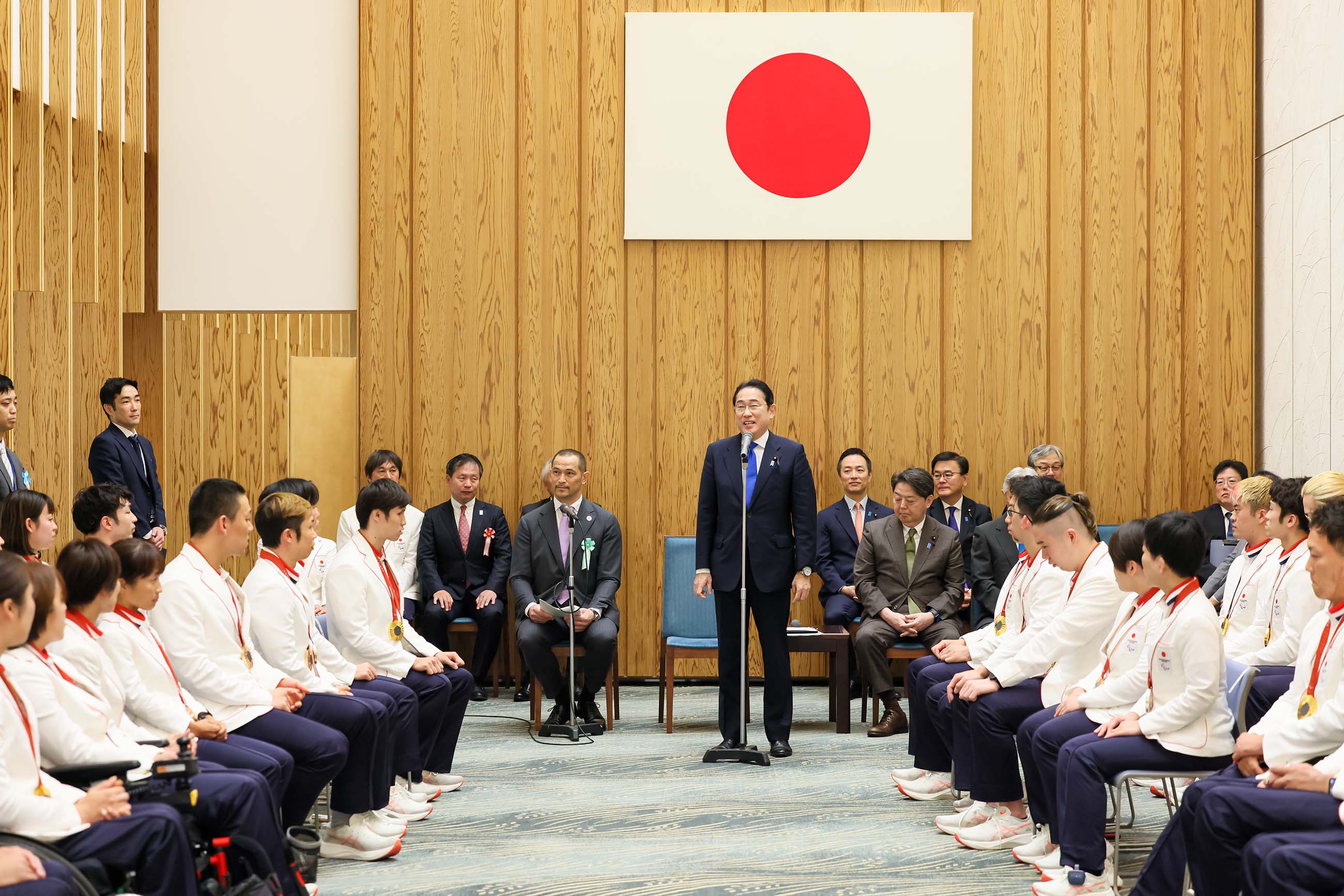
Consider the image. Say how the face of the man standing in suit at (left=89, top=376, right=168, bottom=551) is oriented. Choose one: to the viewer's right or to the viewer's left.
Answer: to the viewer's right

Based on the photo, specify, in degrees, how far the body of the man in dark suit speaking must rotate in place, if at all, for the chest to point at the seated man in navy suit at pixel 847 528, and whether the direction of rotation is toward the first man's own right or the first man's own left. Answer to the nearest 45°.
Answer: approximately 180°

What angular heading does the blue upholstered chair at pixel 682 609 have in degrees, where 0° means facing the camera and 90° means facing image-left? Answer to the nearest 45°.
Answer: approximately 0°
